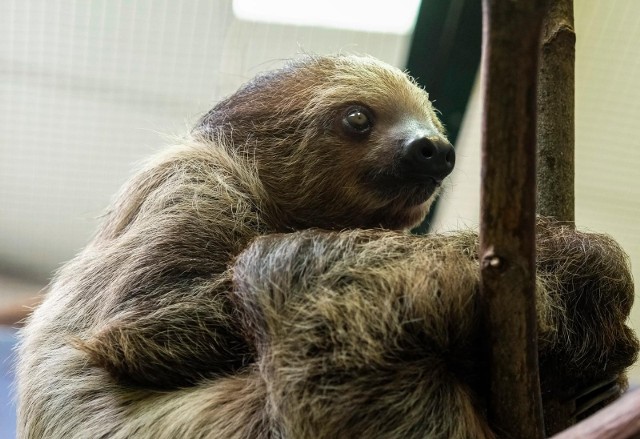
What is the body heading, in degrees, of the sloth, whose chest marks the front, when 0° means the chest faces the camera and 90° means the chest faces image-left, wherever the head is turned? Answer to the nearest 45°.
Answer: approximately 270°
